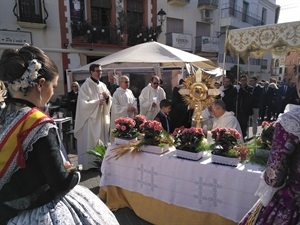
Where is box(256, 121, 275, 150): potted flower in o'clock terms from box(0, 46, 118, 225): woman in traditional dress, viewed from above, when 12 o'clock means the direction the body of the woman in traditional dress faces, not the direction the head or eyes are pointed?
The potted flower is roughly at 1 o'clock from the woman in traditional dress.

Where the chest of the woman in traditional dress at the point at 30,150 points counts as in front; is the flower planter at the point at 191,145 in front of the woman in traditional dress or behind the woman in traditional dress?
in front

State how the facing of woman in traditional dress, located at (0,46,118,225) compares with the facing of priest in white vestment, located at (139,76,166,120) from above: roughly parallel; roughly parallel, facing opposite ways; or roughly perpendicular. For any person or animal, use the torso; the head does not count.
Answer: roughly perpendicular

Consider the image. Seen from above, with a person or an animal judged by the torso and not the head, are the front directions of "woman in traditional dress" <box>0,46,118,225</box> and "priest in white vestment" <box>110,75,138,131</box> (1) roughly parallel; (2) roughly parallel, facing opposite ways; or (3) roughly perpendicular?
roughly perpendicular

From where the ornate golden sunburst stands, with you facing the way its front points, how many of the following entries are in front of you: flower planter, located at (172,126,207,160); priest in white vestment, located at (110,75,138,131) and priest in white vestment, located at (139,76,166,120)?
1

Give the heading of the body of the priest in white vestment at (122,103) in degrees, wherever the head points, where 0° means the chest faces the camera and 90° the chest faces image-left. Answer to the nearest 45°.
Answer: approximately 315°

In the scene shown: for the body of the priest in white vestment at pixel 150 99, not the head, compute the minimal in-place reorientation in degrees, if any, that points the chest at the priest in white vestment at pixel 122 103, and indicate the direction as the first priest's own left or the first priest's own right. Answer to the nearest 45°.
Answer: approximately 90° to the first priest's own right

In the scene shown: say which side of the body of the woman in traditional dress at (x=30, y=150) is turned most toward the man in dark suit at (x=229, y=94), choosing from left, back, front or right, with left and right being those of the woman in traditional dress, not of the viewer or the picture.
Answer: front

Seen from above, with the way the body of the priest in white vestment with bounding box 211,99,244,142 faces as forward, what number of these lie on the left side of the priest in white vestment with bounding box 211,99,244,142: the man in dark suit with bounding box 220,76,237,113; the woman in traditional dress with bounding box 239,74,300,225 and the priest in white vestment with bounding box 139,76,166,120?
1

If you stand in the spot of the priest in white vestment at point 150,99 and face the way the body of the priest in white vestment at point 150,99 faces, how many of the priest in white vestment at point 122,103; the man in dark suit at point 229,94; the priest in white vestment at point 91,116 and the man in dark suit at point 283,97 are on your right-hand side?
2

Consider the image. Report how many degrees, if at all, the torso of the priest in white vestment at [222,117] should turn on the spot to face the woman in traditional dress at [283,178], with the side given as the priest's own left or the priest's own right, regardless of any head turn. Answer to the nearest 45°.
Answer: approximately 90° to the priest's own left

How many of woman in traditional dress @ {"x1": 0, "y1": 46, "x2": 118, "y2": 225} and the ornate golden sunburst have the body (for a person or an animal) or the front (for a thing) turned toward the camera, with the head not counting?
1
